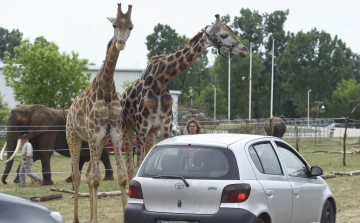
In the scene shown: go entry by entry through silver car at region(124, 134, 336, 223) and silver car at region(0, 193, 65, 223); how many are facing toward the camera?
0

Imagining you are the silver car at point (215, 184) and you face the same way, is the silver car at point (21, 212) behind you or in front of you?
behind

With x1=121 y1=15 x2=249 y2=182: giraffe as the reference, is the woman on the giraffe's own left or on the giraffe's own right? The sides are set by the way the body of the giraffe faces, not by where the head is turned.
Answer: on the giraffe's own left

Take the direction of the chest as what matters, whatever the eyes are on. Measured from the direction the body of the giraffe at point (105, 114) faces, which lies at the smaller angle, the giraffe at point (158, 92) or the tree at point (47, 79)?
the giraffe

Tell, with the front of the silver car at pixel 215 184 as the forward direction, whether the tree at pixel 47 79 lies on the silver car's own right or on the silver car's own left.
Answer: on the silver car's own left

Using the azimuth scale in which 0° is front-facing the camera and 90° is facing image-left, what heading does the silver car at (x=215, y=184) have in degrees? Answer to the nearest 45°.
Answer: approximately 225°
